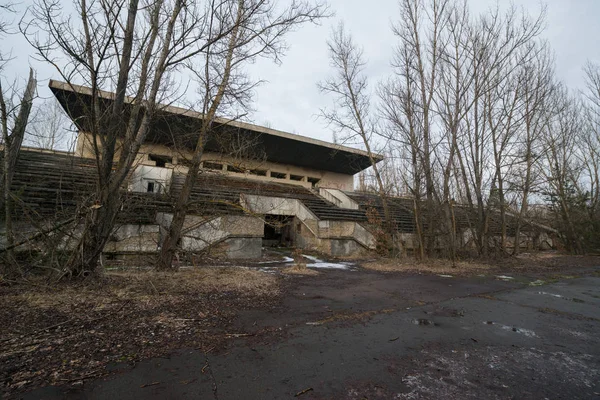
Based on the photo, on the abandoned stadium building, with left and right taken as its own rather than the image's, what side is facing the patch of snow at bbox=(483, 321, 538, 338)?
front

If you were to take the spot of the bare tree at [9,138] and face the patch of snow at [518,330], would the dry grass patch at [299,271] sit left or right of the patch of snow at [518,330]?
left

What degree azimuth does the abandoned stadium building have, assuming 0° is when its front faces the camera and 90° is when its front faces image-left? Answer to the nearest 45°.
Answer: approximately 315°

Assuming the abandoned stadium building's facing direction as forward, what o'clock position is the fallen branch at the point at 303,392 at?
The fallen branch is roughly at 1 o'clock from the abandoned stadium building.
